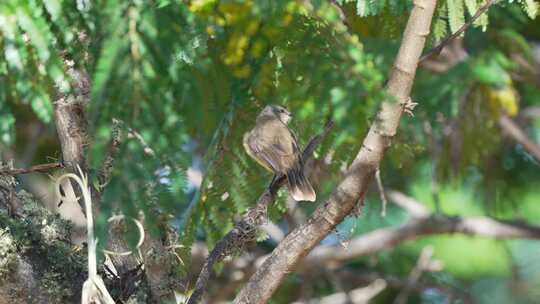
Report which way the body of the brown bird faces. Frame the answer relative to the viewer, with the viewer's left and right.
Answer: facing away from the viewer and to the left of the viewer

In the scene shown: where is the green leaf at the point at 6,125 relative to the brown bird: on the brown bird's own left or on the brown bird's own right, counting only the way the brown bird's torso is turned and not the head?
on the brown bird's own left

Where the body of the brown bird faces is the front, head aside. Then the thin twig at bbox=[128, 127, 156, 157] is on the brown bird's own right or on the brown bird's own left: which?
on the brown bird's own left

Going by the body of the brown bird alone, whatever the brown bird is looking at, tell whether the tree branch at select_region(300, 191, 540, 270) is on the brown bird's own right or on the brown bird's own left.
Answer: on the brown bird's own right

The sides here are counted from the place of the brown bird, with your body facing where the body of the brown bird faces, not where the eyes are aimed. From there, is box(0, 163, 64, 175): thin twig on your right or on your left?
on your left
